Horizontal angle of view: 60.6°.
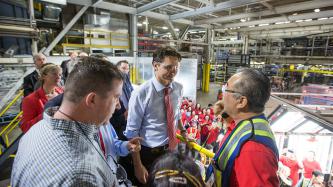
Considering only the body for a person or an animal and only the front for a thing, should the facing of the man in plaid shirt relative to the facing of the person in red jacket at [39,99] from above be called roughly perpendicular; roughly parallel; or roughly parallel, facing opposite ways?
roughly perpendicular

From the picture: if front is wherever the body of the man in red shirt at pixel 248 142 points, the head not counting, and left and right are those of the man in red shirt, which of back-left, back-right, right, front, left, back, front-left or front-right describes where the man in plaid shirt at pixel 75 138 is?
front-left

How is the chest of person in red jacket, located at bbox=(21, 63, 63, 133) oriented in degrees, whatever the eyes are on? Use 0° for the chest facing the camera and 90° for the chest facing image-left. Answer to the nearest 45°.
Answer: approximately 315°

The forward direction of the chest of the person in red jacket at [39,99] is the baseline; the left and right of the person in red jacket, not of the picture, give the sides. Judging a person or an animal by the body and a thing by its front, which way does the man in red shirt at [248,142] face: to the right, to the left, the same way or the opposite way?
the opposite way

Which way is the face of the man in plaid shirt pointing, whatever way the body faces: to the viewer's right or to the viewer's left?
to the viewer's right

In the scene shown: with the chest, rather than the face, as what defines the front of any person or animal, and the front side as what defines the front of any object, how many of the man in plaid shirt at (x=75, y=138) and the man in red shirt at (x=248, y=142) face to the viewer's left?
1

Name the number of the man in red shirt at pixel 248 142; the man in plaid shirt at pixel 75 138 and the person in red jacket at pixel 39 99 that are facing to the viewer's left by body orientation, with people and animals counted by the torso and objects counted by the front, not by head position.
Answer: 1

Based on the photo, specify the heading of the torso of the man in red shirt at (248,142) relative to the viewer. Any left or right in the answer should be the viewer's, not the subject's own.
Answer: facing to the left of the viewer

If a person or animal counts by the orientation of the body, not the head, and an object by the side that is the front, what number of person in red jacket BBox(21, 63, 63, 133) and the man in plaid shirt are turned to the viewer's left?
0

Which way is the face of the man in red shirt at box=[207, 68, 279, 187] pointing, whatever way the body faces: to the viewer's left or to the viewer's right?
to the viewer's left

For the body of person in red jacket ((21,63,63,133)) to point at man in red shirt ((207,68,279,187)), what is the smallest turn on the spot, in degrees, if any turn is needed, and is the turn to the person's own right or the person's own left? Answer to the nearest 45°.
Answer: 0° — they already face them

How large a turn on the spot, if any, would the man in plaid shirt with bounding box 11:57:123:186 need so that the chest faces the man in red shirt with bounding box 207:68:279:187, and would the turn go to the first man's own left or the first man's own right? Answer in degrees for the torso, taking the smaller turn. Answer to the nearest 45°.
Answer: approximately 45° to the first man's own right

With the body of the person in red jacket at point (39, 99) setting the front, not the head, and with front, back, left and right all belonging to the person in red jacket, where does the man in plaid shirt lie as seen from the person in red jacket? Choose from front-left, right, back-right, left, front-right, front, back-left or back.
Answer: front-right

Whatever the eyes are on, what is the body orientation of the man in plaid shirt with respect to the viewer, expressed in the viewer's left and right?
facing away from the viewer and to the right of the viewer

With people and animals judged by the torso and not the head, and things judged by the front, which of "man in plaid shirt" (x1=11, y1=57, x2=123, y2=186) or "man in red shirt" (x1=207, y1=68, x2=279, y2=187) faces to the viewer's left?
the man in red shirt
